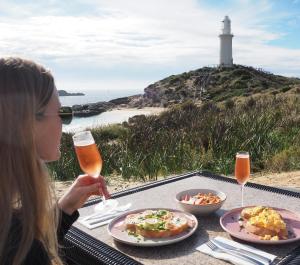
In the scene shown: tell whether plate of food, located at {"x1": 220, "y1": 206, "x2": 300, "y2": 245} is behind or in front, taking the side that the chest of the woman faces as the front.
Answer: in front

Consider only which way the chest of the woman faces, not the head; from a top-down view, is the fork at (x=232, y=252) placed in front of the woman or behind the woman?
in front

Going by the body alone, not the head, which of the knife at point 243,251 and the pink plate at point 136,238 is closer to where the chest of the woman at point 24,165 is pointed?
the pink plate

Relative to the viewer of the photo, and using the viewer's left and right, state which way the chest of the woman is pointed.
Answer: facing away from the viewer and to the right of the viewer

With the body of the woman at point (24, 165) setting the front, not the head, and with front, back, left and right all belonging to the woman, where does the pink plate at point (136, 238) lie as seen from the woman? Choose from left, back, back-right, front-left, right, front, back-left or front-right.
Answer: front

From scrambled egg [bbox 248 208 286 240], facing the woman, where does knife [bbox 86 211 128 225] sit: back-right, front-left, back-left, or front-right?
front-right

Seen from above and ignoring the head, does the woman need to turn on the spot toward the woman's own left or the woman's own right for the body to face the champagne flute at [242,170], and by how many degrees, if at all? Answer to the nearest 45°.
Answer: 0° — they already face it

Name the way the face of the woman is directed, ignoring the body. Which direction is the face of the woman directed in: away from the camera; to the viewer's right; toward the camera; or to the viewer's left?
to the viewer's right

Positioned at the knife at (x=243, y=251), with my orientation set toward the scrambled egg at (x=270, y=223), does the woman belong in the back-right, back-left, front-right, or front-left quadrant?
back-left

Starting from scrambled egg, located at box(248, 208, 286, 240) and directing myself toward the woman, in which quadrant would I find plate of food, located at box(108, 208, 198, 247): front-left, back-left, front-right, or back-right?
front-right

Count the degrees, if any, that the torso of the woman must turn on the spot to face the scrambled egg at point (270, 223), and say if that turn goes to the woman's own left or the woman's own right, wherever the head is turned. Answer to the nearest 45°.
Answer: approximately 45° to the woman's own right

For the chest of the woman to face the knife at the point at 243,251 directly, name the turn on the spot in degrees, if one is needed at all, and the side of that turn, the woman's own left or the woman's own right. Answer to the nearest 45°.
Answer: approximately 45° to the woman's own right
